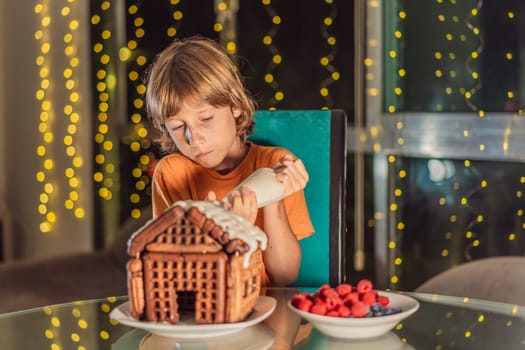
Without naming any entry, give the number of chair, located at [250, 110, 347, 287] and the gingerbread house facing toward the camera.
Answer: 2

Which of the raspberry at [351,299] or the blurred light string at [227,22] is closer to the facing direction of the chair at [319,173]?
the raspberry

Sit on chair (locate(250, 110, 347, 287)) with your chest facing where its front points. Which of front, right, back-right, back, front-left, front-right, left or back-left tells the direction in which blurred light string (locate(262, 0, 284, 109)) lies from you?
back

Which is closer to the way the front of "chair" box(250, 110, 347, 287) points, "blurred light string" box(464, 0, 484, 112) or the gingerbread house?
the gingerbread house

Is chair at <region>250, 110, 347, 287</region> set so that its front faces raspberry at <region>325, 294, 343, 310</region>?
yes

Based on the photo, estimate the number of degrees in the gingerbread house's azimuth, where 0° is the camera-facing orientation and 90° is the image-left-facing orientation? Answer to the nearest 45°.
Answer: approximately 0°

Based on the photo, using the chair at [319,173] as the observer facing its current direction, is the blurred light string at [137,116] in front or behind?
behind

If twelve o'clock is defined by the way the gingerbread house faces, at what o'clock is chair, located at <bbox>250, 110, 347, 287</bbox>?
The chair is roughly at 7 o'clock from the gingerbread house.
